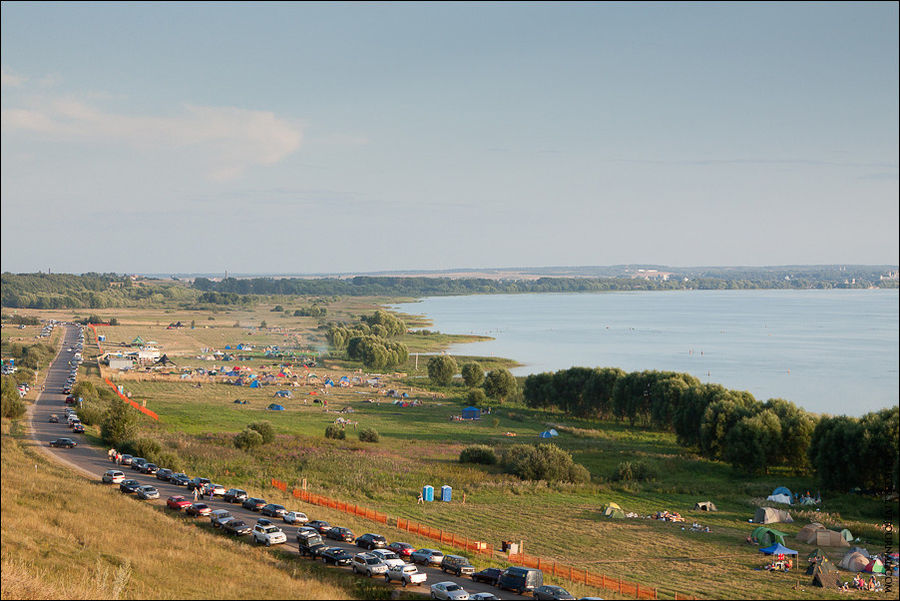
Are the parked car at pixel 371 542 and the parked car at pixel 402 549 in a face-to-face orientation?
no

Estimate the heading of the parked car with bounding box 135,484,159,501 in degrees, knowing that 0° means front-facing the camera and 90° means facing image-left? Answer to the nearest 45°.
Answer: approximately 315°

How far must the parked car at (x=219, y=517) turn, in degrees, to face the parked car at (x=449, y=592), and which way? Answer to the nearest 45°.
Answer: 0° — it already faces it

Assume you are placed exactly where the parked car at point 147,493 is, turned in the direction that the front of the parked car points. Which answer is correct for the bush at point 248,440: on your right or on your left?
on your left

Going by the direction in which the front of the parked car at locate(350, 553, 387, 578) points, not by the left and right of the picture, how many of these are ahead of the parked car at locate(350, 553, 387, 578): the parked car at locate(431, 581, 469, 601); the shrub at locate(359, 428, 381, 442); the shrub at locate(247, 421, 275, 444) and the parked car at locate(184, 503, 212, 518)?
1

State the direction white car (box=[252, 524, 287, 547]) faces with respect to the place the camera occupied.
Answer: facing the viewer and to the right of the viewer

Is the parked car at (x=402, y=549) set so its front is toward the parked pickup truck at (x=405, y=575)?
no

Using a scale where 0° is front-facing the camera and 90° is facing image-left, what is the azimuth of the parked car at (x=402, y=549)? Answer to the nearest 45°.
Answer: approximately 135°
